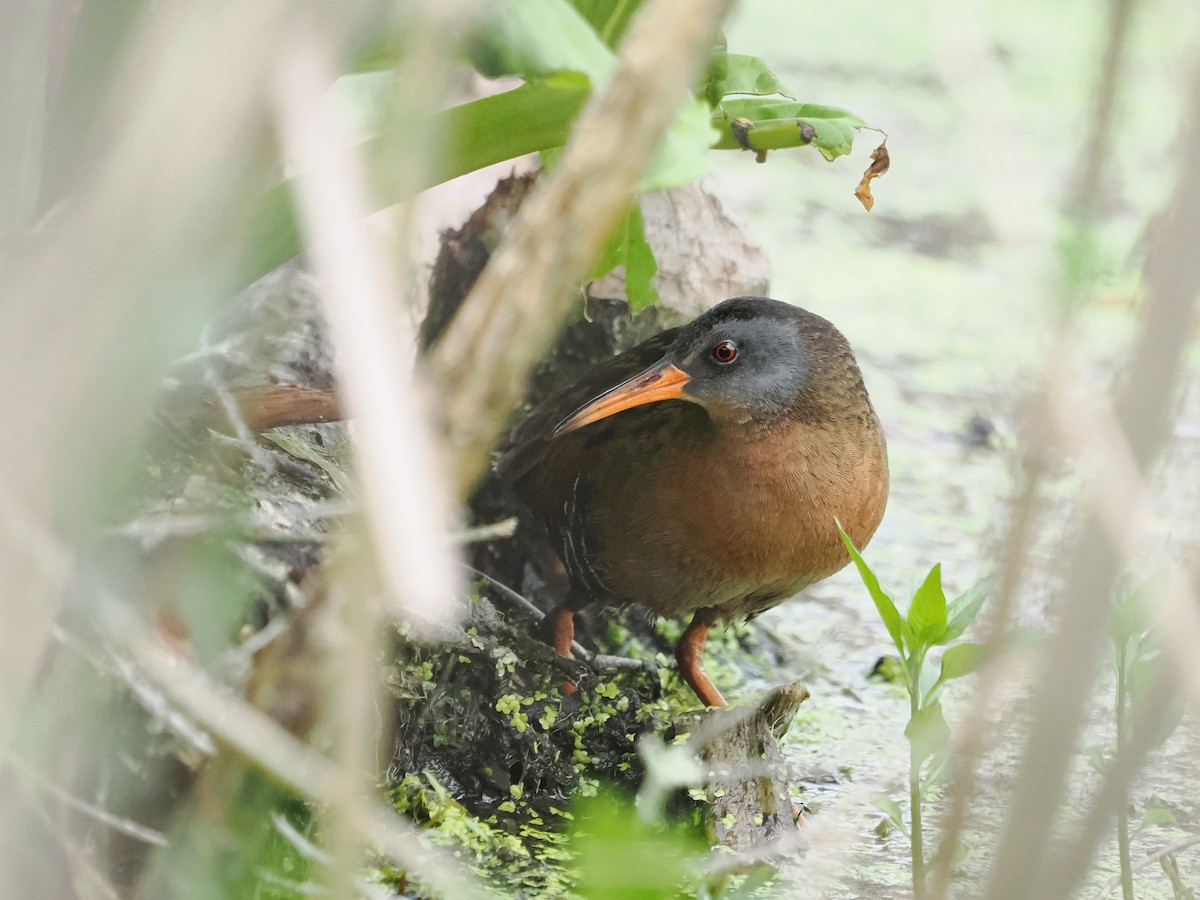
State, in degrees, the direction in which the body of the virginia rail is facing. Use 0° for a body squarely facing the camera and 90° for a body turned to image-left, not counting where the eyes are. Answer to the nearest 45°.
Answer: approximately 315°

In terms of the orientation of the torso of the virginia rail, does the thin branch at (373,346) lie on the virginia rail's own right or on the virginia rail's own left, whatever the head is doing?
on the virginia rail's own right
